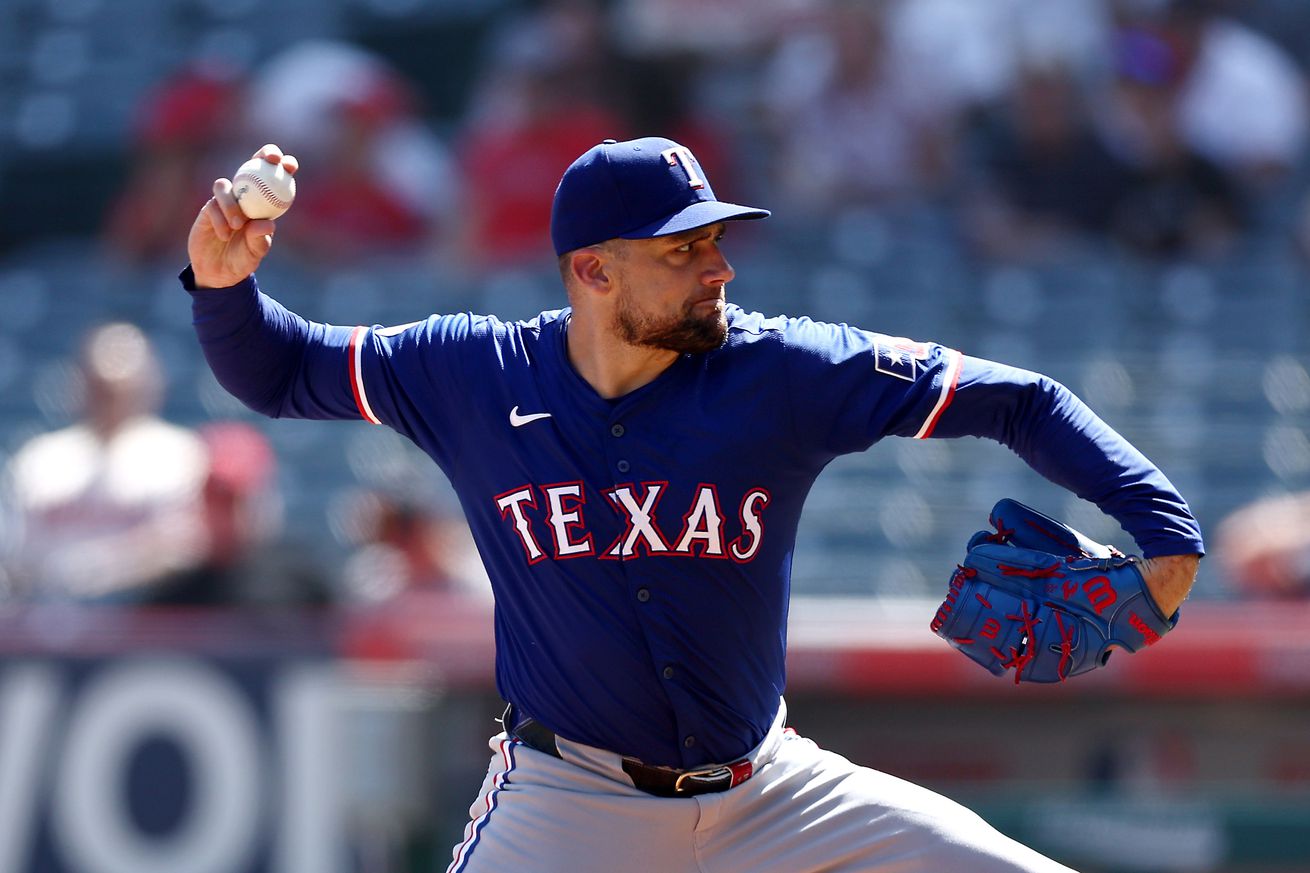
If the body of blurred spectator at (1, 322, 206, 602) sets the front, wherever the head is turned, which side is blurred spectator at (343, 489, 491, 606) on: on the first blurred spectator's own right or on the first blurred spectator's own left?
on the first blurred spectator's own left

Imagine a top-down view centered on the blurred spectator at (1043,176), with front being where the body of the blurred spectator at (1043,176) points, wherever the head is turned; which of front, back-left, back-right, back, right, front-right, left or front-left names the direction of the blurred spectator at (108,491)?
front-right

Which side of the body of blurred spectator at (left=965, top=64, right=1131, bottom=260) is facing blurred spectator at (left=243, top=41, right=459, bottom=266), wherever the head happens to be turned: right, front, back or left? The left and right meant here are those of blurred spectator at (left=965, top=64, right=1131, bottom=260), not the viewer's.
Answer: right

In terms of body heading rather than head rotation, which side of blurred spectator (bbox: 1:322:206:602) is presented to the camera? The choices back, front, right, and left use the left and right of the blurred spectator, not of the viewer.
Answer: front

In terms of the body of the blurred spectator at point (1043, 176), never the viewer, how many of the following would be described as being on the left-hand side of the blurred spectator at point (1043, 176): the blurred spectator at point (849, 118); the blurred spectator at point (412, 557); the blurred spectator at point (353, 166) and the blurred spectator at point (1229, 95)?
1

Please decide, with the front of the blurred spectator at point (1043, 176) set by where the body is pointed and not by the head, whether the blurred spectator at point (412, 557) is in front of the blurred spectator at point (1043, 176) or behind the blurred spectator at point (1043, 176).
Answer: in front

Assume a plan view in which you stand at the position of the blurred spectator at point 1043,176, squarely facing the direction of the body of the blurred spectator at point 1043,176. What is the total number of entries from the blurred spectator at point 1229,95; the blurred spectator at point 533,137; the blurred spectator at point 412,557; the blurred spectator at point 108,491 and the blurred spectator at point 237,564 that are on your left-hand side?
1

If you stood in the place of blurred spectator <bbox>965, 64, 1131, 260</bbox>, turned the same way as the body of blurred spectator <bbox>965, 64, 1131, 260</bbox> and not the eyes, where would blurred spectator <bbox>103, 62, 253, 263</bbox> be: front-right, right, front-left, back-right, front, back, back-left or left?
right

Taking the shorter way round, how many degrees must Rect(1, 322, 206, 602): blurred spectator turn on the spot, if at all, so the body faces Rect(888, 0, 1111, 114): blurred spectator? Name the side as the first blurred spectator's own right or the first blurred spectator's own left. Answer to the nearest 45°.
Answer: approximately 90° to the first blurred spectator's own left

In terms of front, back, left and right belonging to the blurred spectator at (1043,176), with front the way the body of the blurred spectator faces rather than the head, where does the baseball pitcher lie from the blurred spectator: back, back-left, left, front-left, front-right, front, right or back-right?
front

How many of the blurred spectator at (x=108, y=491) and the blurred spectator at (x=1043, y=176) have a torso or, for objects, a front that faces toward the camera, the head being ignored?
2

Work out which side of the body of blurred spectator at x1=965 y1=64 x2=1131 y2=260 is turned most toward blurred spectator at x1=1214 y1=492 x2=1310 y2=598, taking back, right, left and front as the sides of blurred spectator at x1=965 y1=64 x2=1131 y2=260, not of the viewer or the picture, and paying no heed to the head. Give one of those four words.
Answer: front

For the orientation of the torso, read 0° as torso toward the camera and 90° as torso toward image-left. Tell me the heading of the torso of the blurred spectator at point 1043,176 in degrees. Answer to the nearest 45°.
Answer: approximately 0°
